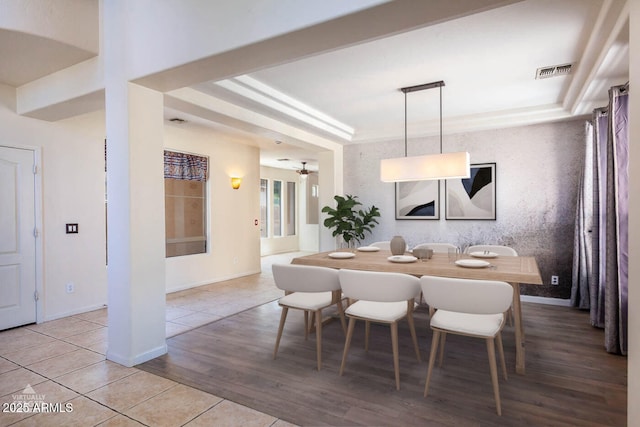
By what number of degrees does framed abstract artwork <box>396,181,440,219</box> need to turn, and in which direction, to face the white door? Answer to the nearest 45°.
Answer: approximately 45° to its right

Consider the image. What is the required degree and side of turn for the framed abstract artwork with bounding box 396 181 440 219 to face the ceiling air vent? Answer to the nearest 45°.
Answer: approximately 45° to its left

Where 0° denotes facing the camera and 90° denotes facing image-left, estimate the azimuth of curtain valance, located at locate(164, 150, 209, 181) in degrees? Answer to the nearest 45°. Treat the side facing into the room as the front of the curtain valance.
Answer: approximately 315°

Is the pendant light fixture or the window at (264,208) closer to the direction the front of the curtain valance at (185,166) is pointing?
the pendant light fixture

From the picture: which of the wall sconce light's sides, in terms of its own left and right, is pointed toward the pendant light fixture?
front

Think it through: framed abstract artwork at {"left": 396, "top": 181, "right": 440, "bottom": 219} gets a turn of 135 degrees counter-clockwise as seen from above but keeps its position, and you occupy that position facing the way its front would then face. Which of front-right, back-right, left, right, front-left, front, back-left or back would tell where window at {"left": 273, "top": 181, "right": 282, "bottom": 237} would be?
left

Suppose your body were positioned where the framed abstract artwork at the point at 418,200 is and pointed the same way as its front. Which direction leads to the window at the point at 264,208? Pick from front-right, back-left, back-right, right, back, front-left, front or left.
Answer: back-right

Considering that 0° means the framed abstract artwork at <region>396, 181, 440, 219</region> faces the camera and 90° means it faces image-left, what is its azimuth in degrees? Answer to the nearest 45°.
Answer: approximately 0°

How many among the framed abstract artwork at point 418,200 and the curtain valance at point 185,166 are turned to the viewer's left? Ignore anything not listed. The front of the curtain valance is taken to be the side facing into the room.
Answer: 0

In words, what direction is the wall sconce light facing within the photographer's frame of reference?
facing the viewer and to the right of the viewer

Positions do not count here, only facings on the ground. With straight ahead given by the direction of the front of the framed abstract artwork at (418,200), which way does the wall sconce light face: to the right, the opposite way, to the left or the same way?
to the left

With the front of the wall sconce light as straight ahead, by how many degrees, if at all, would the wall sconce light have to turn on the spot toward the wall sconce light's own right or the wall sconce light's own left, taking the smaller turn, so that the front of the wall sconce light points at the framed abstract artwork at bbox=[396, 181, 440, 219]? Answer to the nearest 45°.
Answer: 0° — it already faces it

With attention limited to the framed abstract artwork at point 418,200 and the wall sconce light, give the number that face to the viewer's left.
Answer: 0

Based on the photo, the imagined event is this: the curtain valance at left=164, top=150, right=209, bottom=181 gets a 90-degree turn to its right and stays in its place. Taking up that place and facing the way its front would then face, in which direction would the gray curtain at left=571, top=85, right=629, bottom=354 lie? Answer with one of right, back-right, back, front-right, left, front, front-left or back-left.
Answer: left

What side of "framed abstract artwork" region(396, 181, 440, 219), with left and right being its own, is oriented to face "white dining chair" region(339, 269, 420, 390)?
front
